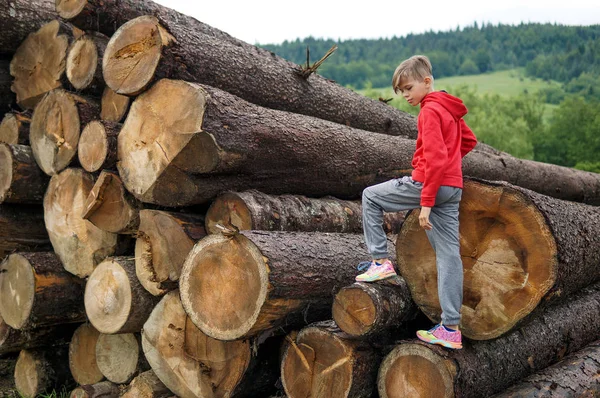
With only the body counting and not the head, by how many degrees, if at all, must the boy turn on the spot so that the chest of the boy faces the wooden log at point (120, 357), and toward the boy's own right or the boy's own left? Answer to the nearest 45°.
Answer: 0° — they already face it

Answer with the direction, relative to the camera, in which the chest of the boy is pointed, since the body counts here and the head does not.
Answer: to the viewer's left

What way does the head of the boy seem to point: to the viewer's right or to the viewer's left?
to the viewer's left

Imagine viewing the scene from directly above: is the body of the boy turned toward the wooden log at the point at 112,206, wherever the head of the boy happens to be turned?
yes

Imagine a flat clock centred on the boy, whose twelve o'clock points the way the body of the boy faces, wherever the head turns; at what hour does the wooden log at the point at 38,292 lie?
The wooden log is roughly at 12 o'clock from the boy.
